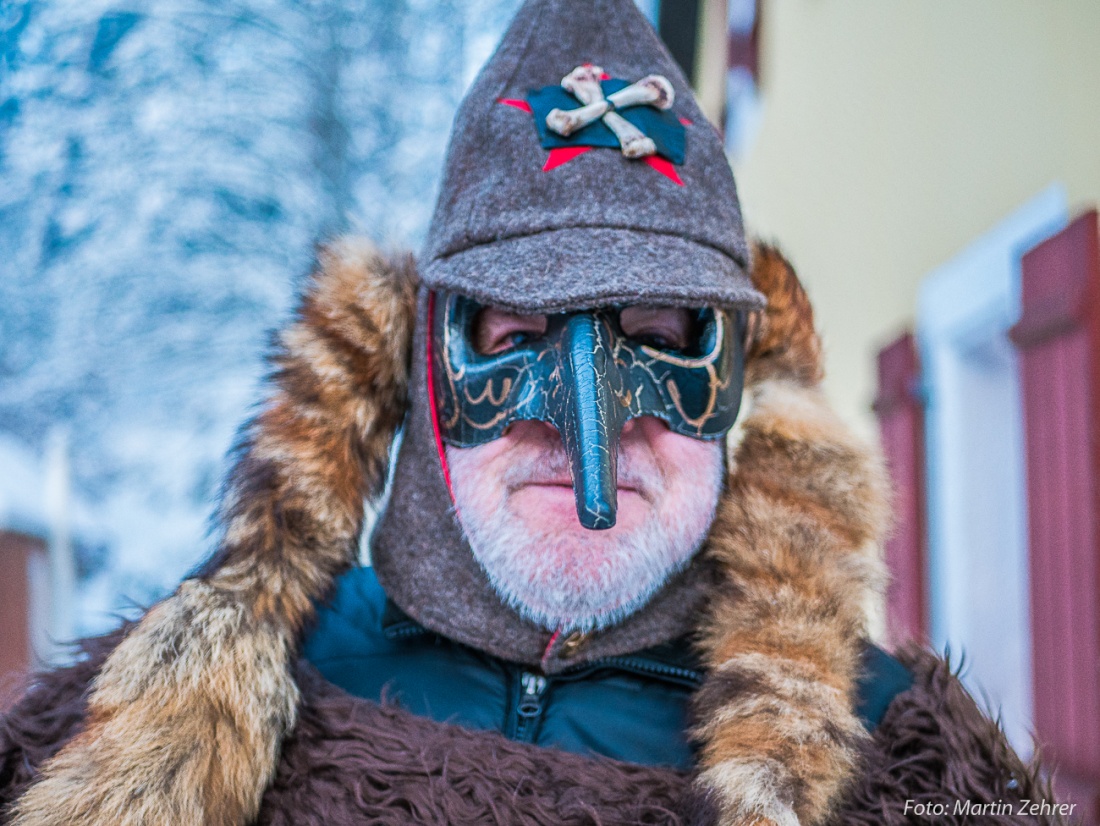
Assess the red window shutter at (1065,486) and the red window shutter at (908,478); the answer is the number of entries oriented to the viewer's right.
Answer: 0

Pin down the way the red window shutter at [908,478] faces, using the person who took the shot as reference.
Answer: facing the viewer and to the left of the viewer

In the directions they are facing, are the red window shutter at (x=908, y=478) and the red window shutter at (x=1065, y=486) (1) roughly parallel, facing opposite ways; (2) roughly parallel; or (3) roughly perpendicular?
roughly parallel

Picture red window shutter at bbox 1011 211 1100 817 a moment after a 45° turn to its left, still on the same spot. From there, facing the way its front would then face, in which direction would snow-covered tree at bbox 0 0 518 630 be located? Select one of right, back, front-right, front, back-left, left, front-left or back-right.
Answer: right

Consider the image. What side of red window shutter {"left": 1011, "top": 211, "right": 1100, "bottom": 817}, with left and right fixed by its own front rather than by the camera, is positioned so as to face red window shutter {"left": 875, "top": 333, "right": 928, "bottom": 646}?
right

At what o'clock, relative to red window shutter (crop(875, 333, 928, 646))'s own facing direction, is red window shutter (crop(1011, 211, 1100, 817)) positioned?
red window shutter (crop(1011, 211, 1100, 817)) is roughly at 10 o'clock from red window shutter (crop(875, 333, 928, 646)).
